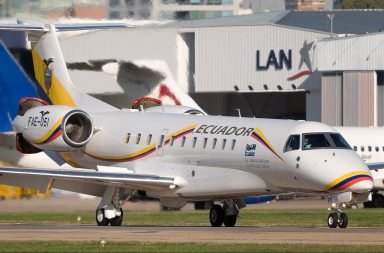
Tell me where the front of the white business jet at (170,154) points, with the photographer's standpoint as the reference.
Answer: facing the viewer and to the right of the viewer

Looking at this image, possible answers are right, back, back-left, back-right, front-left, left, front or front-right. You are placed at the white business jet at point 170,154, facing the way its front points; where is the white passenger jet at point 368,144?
left
